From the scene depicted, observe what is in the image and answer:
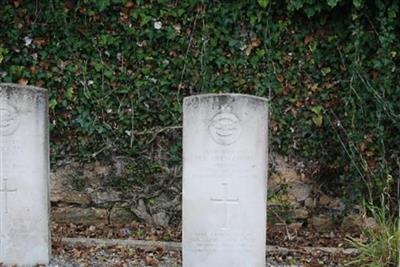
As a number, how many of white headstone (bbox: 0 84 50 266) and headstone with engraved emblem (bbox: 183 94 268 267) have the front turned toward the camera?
2

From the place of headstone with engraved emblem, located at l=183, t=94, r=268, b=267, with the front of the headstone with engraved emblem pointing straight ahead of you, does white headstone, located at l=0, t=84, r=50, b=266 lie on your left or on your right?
on your right

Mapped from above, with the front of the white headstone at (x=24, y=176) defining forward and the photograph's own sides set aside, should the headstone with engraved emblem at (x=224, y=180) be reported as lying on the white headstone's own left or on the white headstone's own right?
on the white headstone's own left

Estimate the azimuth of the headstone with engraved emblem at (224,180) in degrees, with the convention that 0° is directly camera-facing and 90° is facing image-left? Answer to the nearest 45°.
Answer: approximately 0°
